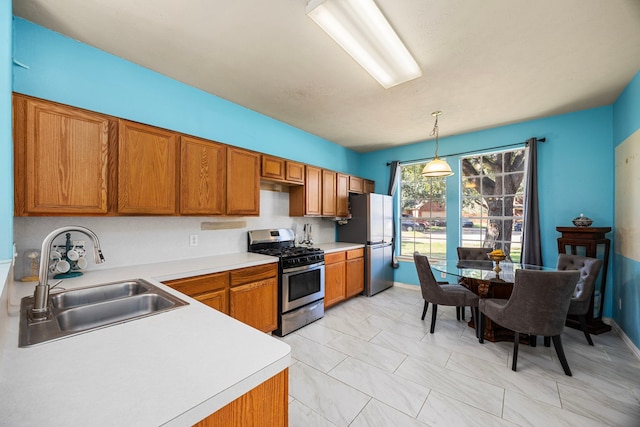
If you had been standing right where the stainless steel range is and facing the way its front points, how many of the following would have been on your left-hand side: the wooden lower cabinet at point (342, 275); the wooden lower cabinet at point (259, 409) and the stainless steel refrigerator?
2

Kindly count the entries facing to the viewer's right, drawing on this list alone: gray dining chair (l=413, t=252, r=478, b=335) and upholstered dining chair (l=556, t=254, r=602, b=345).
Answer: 1

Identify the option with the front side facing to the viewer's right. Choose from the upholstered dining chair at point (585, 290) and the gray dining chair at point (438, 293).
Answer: the gray dining chair

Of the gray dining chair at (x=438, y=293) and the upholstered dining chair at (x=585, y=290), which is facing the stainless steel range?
the upholstered dining chair

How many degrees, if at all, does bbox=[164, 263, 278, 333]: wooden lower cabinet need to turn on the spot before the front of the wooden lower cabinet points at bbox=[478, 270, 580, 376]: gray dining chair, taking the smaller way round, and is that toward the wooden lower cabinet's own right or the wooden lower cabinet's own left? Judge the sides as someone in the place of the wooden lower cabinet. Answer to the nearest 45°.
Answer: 0° — it already faces it

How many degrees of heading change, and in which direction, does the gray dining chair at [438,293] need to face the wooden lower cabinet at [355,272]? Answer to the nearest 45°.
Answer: approximately 135° to its left

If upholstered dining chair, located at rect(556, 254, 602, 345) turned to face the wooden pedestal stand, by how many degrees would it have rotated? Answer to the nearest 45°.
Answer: approximately 135° to its right

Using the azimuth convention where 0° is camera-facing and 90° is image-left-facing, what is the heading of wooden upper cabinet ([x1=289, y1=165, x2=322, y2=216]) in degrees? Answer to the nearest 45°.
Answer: approximately 315°

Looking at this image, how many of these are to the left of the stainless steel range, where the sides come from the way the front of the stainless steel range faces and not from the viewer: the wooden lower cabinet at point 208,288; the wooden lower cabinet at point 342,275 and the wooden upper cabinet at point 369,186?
2

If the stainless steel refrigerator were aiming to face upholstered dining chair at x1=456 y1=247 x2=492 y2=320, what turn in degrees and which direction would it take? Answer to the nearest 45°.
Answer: approximately 45° to its left
